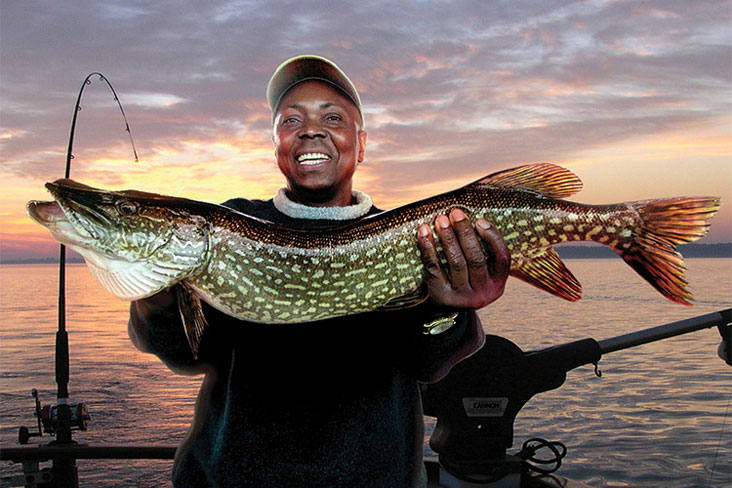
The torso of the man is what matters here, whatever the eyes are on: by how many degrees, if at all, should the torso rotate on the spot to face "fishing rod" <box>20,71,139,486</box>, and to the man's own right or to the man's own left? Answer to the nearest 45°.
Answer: approximately 135° to the man's own right

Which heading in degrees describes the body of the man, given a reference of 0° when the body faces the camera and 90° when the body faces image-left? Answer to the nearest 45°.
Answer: approximately 0°
